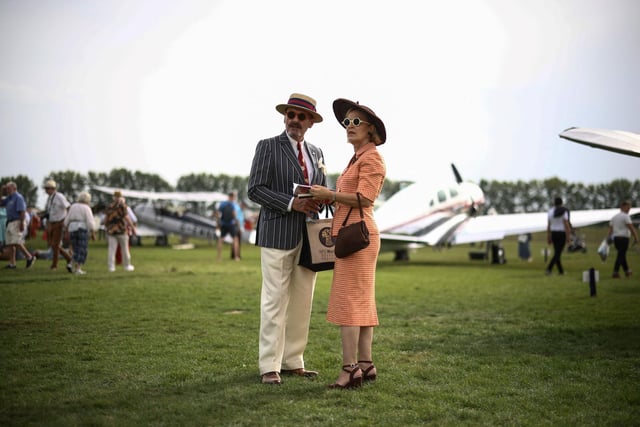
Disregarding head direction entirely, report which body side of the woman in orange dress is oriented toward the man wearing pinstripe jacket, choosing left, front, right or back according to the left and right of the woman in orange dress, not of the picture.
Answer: right

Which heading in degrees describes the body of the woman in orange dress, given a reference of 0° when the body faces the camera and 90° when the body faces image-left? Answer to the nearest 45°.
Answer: approximately 45°

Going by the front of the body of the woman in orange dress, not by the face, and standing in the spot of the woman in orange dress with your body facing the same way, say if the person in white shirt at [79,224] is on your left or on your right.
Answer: on your right

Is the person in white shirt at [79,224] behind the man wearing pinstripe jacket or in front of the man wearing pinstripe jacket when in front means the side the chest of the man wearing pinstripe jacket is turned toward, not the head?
behind

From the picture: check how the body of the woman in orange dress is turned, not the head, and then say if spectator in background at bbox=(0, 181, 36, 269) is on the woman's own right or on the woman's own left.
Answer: on the woman's own right

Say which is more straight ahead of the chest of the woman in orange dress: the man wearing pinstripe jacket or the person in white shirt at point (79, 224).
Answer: the man wearing pinstripe jacket

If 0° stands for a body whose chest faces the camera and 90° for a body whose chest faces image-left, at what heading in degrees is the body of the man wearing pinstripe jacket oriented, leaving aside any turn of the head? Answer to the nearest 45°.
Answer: approximately 315°

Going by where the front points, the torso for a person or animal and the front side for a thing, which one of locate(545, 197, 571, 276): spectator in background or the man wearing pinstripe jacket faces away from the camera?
the spectator in background

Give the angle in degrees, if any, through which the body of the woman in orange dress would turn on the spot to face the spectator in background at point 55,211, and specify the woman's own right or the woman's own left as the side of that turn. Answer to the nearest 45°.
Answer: approximately 90° to the woman's own right

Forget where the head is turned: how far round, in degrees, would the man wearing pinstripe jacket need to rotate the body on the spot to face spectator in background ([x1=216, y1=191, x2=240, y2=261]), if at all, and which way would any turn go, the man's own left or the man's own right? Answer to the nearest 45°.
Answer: approximately 135° to the man's own left
